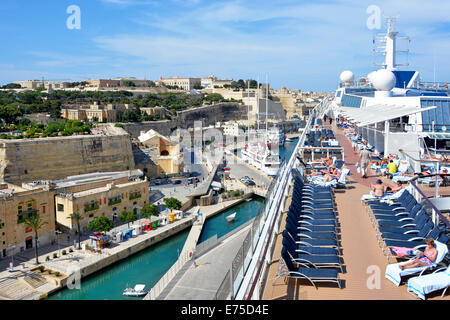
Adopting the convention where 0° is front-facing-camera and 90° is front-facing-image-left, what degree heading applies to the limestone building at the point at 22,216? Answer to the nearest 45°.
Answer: approximately 315°

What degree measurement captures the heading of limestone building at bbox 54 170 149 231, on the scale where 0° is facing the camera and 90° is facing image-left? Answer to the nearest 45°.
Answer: approximately 315°

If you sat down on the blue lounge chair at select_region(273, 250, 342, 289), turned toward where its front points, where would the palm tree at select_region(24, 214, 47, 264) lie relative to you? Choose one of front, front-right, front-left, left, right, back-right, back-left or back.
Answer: back-left

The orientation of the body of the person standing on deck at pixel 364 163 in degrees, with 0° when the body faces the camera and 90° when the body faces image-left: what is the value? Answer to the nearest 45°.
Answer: approximately 180°

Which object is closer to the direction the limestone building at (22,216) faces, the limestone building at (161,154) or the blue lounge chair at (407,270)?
the blue lounge chair

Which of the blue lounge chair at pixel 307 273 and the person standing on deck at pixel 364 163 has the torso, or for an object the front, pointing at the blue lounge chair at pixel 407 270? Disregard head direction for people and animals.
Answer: the blue lounge chair at pixel 307 273

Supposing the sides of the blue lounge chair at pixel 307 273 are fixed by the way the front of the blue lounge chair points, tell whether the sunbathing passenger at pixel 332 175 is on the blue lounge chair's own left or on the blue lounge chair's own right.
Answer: on the blue lounge chair's own left

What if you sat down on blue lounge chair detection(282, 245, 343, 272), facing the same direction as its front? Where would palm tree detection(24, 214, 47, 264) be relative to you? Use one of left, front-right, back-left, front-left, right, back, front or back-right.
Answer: back-left

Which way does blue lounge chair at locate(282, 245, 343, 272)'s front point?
to the viewer's right

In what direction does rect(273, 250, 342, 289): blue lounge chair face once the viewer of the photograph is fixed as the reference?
facing to the right of the viewer

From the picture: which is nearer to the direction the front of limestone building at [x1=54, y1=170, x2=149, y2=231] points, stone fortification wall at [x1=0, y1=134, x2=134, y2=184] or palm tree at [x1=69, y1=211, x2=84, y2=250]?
the palm tree
